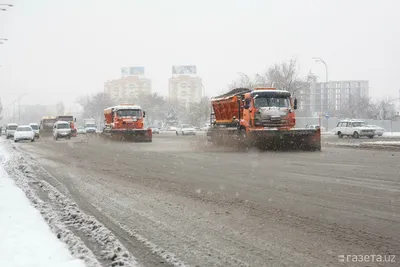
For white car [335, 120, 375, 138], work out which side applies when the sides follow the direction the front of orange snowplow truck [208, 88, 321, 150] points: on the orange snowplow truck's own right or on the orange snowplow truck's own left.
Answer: on the orange snowplow truck's own left

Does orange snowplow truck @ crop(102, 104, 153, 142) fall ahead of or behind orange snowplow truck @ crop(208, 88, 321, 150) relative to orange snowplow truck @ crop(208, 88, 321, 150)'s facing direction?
behind

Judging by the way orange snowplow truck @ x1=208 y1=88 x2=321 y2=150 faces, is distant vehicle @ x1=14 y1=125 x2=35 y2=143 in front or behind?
behind

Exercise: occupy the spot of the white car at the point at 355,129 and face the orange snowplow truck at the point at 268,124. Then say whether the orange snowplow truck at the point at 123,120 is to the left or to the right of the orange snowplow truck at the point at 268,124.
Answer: right

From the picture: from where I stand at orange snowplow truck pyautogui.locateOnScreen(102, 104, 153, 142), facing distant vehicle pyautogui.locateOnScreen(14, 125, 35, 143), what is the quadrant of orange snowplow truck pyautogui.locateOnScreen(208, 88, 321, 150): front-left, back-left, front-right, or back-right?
back-left

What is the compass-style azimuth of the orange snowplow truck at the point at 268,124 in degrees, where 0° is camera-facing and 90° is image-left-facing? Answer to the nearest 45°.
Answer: approximately 315°
